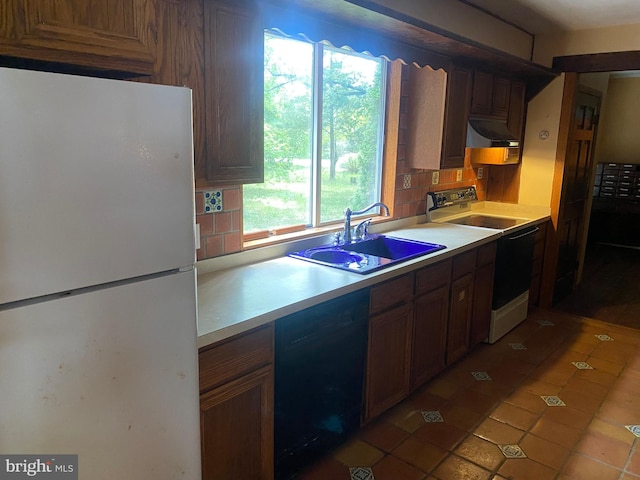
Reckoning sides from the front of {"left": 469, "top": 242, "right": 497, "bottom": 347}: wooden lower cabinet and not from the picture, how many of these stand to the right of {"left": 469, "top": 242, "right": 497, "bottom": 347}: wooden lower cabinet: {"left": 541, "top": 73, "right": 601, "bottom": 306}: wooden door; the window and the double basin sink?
2

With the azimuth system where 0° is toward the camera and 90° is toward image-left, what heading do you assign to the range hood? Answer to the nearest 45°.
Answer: approximately 315°

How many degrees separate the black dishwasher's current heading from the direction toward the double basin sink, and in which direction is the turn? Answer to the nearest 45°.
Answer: approximately 135° to its left

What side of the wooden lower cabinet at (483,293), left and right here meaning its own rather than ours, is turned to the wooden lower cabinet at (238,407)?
right

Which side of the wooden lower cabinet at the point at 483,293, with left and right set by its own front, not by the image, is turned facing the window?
right

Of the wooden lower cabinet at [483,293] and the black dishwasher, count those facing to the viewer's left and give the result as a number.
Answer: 0

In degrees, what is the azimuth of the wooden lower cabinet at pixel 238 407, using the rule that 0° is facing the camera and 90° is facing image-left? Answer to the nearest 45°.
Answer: approximately 315°

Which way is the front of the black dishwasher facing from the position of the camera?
facing the viewer and to the right of the viewer
